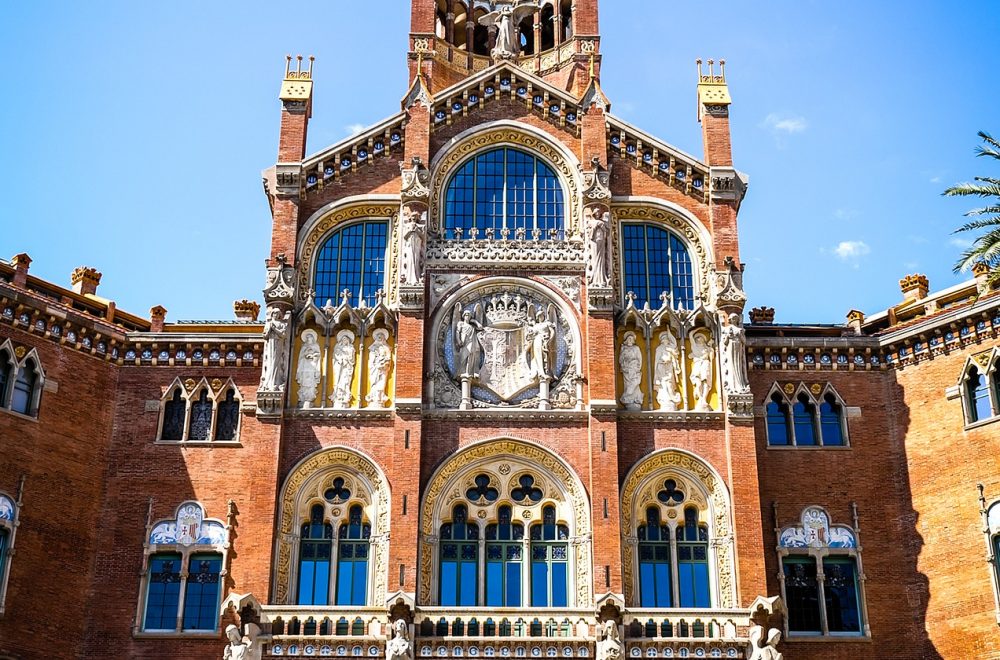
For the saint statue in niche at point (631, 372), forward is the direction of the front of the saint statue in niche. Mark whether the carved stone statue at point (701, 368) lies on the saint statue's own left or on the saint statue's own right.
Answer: on the saint statue's own left

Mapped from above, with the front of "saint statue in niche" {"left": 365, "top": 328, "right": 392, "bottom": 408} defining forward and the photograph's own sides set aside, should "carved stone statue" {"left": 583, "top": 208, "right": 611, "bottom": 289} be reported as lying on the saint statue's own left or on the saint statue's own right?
on the saint statue's own left

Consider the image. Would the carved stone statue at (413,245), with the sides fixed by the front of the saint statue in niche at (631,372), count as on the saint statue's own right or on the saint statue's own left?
on the saint statue's own right

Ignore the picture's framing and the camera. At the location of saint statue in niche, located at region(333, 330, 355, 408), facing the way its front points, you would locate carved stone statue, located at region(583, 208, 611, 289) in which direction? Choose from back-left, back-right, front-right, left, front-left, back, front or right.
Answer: left

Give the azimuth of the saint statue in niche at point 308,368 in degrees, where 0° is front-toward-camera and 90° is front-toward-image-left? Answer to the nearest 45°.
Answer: approximately 0°

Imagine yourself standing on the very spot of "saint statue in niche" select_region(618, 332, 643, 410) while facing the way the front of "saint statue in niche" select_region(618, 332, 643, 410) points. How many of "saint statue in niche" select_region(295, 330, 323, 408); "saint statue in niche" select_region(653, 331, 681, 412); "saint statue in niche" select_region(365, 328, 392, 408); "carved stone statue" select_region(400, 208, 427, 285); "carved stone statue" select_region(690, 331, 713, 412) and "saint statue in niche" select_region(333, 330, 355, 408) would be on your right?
4
